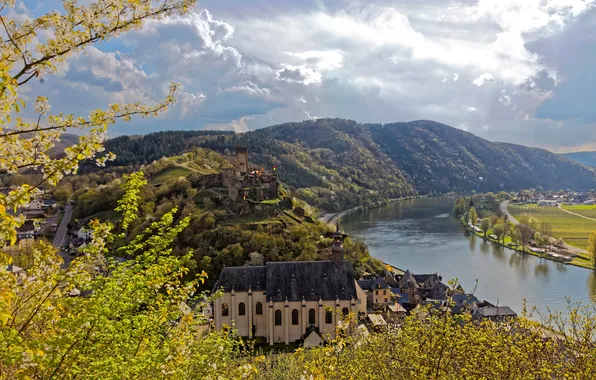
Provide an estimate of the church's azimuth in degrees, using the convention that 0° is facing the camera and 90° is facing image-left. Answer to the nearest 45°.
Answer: approximately 270°

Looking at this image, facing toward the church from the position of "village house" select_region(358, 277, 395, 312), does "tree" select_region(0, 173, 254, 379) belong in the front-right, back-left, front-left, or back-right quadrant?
front-left

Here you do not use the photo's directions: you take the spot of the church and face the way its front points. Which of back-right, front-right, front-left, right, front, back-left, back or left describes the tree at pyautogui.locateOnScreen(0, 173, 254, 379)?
right

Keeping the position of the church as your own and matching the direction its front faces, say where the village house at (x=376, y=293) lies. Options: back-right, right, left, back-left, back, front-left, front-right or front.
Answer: front-left
